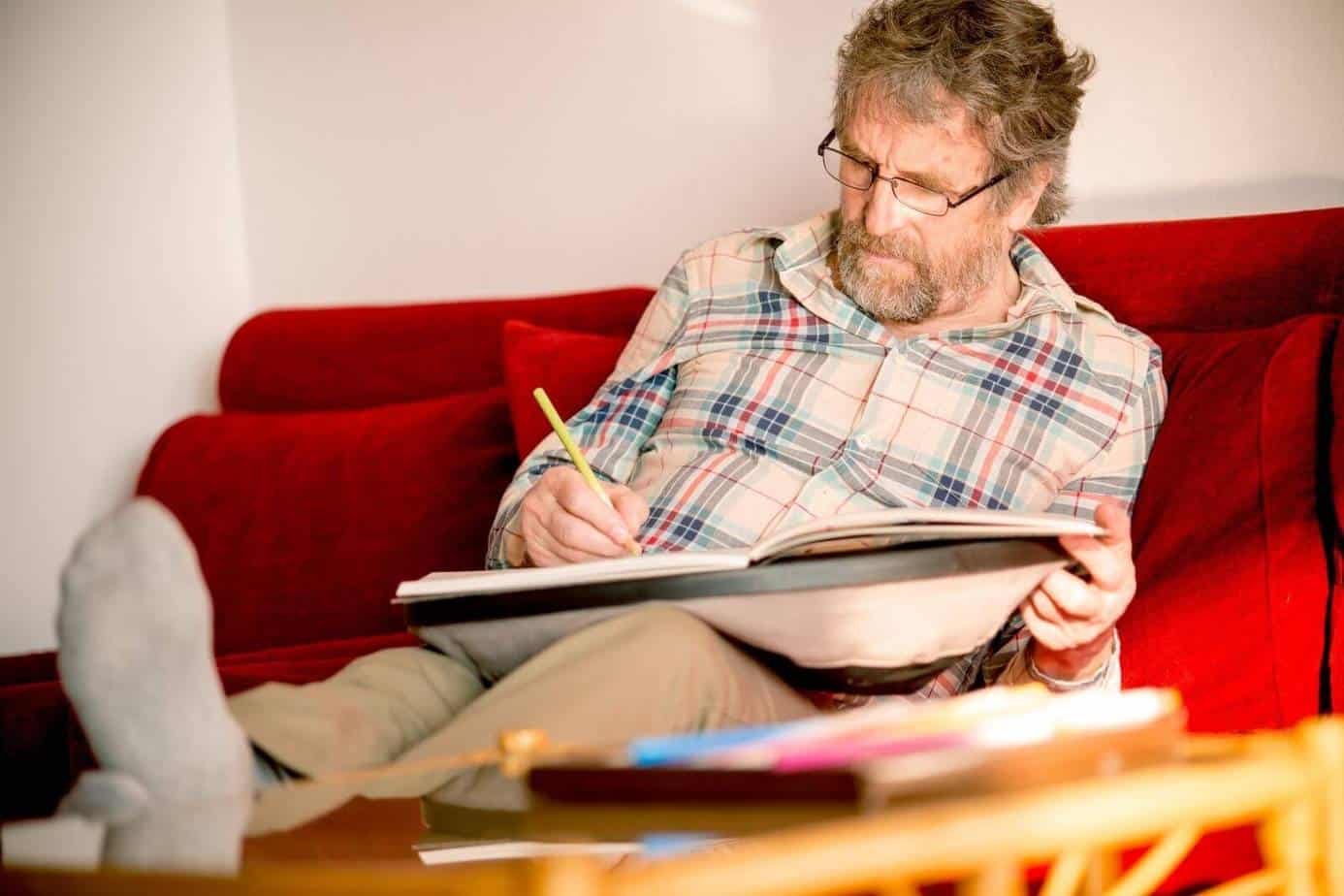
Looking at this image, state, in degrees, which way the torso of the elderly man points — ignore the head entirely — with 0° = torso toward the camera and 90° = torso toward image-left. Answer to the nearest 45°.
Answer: approximately 45°
